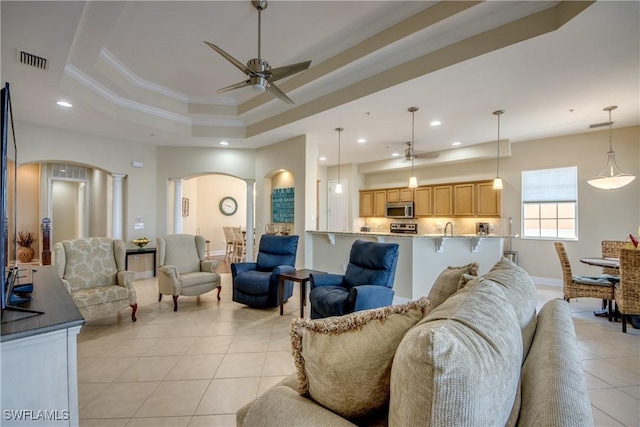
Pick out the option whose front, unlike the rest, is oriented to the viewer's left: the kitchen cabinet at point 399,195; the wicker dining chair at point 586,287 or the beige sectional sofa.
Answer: the beige sectional sofa

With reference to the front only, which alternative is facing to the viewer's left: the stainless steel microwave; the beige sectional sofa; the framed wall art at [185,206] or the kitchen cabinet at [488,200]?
the beige sectional sofa

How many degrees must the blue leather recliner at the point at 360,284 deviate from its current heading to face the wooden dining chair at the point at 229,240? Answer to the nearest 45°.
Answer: approximately 90° to its right

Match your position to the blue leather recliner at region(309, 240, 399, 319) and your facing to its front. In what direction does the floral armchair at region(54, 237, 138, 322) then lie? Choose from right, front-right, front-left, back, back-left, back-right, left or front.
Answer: front-right

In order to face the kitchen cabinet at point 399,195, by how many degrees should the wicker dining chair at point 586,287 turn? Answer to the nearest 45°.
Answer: approximately 135° to its left

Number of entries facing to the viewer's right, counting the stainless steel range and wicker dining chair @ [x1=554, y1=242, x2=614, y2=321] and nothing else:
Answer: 1

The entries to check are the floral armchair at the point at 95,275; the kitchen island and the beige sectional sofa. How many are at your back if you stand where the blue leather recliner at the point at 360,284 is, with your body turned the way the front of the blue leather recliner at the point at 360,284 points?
1

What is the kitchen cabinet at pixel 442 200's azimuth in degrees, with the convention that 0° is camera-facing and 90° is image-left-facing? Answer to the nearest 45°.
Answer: approximately 0°

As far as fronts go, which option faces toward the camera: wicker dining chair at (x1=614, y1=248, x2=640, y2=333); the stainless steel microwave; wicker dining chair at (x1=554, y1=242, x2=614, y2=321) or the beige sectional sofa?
the stainless steel microwave

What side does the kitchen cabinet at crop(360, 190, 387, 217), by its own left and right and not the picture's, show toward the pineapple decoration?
right

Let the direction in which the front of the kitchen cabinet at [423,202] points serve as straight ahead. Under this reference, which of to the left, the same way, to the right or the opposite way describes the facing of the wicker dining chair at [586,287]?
to the left

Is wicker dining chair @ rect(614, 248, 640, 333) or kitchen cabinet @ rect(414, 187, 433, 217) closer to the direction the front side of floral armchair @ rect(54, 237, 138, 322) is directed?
the wicker dining chair

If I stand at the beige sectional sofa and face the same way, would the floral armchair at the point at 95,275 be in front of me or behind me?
in front
